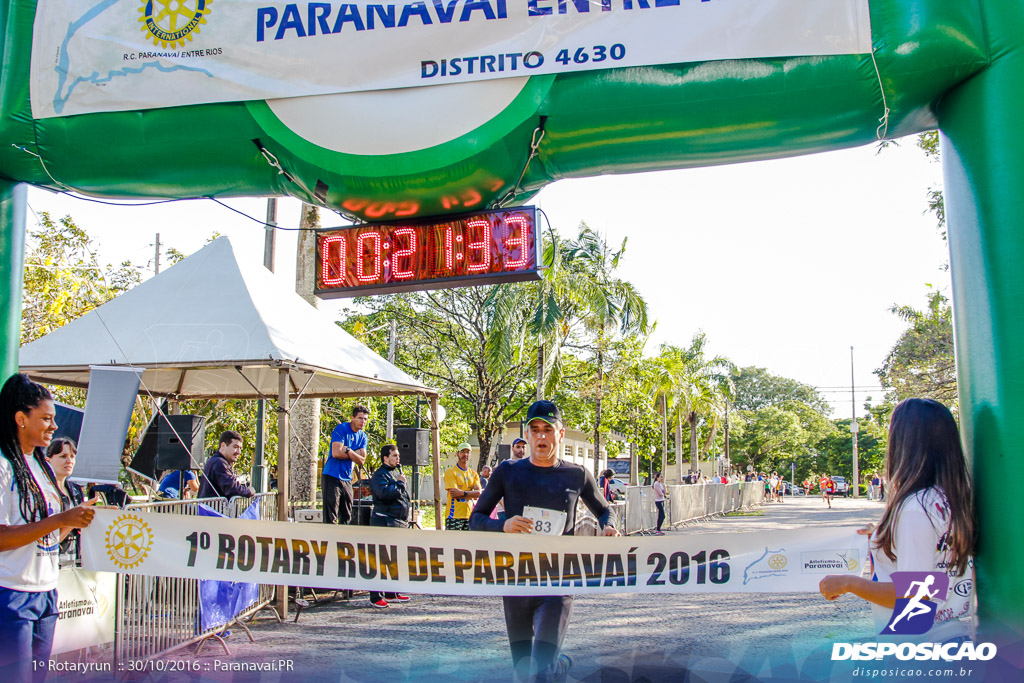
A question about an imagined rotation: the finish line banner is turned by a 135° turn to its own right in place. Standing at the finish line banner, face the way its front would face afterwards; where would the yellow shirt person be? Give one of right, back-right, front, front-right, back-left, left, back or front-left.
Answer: front-right

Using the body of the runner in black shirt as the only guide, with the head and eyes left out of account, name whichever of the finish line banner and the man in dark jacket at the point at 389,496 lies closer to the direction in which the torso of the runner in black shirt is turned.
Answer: the finish line banner

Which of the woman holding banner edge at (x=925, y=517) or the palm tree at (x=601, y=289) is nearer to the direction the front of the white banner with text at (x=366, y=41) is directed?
the woman holding banner edge

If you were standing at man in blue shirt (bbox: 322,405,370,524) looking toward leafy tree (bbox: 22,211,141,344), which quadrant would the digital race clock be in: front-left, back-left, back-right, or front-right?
back-left

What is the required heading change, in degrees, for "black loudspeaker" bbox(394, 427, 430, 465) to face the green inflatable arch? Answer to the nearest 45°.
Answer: approximately 45° to its right

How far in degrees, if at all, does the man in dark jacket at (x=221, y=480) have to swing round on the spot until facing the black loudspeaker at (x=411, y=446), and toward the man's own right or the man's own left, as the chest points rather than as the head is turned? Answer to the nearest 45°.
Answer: approximately 45° to the man's own left

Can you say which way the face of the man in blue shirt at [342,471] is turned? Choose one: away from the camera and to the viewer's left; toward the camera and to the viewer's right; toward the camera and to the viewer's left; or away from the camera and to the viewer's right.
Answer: toward the camera and to the viewer's right

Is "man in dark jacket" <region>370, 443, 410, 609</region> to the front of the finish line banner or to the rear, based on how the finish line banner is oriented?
to the rear

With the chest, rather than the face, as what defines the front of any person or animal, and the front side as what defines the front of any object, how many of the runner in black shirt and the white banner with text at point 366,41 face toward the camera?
2

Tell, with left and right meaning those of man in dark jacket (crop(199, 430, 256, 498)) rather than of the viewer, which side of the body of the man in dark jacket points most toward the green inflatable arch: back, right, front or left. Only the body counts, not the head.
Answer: right

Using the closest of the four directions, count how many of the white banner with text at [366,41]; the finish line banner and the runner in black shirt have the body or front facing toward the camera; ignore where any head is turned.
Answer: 3

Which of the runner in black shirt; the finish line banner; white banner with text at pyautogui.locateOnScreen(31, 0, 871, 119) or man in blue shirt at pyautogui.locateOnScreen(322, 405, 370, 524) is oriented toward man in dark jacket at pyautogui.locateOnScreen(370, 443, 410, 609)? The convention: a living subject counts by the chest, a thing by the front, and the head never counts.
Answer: the man in blue shirt

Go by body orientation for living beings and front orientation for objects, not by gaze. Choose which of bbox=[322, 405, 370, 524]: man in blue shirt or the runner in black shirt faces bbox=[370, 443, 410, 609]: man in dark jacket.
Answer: the man in blue shirt

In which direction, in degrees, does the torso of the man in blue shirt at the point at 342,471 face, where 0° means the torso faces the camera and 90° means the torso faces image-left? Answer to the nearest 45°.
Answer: approximately 315°

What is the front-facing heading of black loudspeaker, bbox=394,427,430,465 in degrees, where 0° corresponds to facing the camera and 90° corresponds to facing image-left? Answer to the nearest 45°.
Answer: approximately 315°
